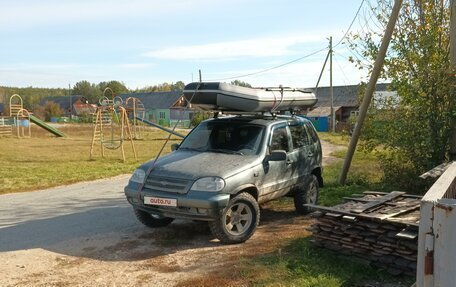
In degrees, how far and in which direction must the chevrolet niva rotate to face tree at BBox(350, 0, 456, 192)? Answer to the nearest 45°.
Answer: approximately 180°

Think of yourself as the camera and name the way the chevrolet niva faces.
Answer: facing the viewer and to the left of the viewer

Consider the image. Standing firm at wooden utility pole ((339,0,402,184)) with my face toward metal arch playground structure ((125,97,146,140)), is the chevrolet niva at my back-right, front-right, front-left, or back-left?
back-left

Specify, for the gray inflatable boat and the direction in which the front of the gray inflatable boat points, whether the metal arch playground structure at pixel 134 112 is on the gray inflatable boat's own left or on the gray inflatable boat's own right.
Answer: on the gray inflatable boat's own right

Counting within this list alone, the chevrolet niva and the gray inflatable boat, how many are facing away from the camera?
0

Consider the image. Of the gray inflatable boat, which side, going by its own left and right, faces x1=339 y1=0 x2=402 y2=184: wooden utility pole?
back

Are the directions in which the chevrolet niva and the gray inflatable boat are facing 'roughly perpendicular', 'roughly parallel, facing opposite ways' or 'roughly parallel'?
roughly parallel

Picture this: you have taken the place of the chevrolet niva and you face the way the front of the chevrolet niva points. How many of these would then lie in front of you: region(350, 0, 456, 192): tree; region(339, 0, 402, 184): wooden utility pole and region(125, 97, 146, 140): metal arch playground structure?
0
